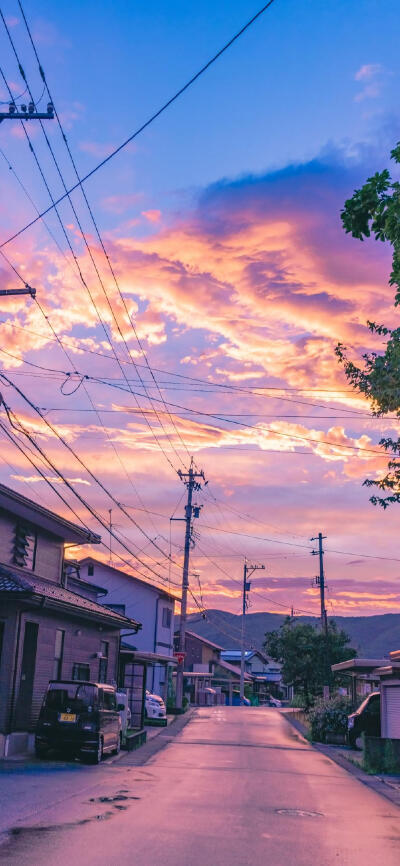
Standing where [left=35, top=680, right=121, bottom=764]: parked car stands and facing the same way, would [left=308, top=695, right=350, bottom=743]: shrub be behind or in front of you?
in front

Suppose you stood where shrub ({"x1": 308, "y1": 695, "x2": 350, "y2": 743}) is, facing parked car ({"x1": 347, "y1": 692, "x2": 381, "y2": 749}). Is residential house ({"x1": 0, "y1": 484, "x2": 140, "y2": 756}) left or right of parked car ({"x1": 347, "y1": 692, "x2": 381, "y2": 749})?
right

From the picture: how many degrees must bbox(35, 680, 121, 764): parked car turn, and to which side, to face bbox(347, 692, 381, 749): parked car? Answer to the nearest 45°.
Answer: approximately 90° to its right

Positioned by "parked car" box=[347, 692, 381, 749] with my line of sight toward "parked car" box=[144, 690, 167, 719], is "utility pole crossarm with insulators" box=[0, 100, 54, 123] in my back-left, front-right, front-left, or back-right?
back-left

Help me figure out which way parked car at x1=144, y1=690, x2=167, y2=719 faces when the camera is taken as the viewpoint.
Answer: facing the viewer and to the right of the viewer

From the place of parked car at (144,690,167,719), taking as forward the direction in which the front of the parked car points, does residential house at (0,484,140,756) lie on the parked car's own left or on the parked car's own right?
on the parked car's own right

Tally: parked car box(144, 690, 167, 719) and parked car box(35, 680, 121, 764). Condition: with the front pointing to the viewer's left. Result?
0

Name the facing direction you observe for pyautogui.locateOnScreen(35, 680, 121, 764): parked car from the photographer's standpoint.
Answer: facing away from the viewer and to the right of the viewer
